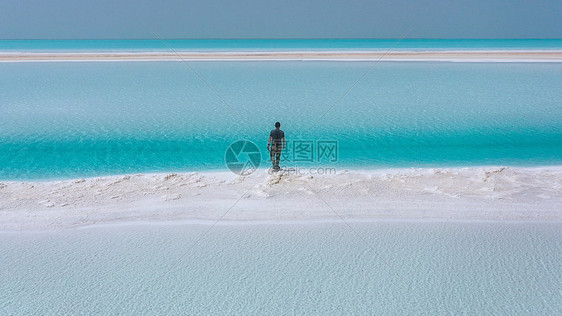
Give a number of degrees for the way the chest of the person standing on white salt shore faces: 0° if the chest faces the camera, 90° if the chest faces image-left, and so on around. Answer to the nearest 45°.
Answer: approximately 180°
